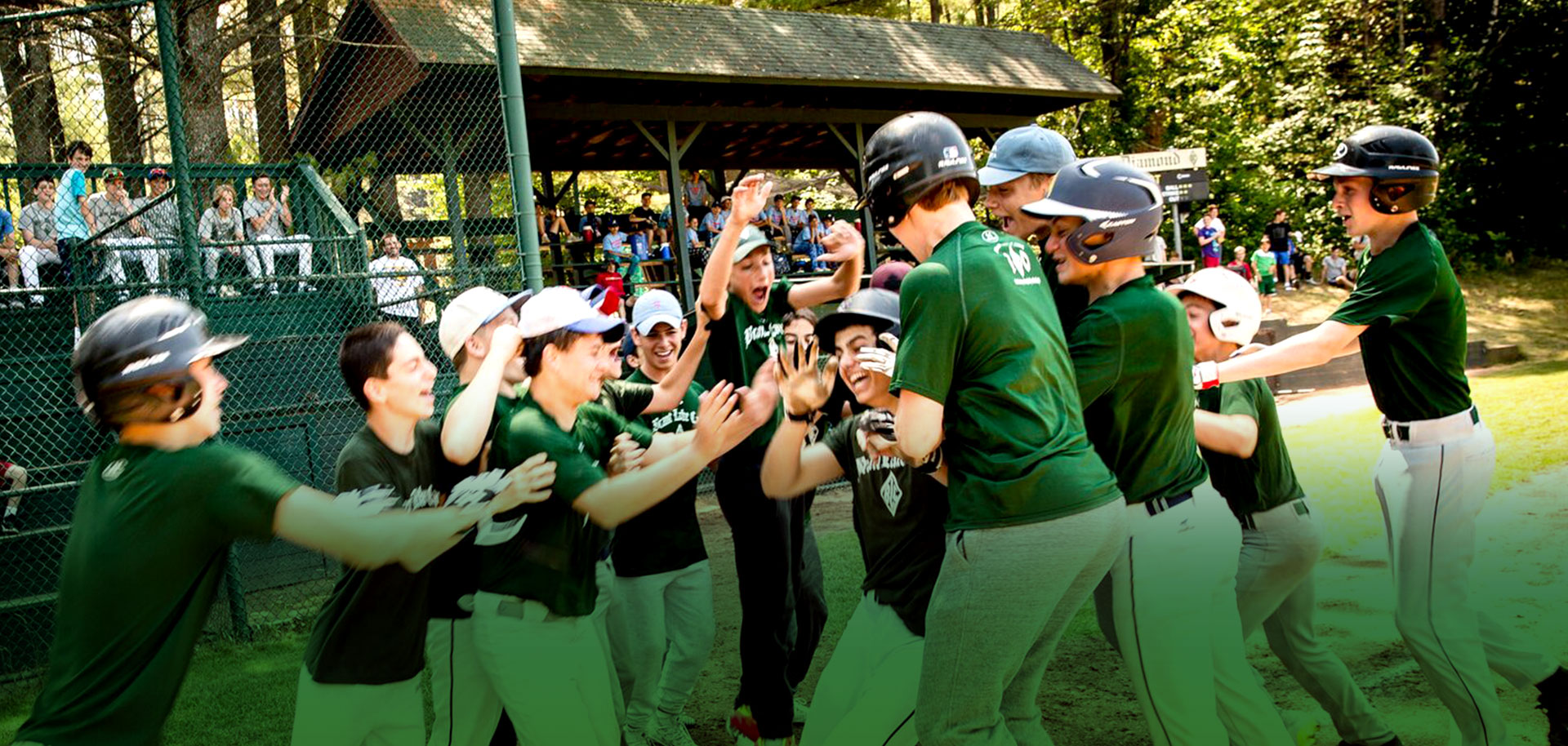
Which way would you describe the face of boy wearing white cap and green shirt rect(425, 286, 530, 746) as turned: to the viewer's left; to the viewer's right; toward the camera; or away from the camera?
to the viewer's right

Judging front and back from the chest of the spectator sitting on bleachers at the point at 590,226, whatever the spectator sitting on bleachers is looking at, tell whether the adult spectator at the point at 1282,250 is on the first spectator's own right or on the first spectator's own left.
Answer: on the first spectator's own left

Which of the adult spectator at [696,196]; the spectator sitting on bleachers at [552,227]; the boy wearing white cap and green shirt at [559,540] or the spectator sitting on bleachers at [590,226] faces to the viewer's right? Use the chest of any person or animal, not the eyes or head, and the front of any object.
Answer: the boy wearing white cap and green shirt

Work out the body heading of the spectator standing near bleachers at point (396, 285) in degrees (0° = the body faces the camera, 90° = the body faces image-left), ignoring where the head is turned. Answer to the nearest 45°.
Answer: approximately 0°

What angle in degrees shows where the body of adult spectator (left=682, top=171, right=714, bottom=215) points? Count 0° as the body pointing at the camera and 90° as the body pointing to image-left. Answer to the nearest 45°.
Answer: approximately 0°

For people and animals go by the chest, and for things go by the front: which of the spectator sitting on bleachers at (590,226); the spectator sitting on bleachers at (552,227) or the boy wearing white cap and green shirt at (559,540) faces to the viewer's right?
the boy wearing white cap and green shirt

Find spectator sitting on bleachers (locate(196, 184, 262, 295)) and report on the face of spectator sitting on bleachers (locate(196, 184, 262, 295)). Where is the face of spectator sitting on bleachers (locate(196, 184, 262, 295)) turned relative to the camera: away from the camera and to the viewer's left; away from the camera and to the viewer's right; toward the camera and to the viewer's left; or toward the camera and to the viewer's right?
toward the camera and to the viewer's right

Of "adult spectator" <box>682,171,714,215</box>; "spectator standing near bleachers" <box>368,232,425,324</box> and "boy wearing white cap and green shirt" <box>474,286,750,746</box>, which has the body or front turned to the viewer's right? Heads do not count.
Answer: the boy wearing white cap and green shirt

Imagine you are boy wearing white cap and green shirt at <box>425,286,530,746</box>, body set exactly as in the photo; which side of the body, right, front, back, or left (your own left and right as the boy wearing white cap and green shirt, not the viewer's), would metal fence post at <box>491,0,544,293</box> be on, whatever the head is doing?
left

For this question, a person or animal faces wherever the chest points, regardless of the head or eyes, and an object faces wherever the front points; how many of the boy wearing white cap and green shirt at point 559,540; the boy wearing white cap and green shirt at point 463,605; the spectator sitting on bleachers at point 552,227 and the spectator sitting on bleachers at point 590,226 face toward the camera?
2

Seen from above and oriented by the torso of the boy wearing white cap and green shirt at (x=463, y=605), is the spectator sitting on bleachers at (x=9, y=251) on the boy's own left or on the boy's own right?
on the boy's own left
